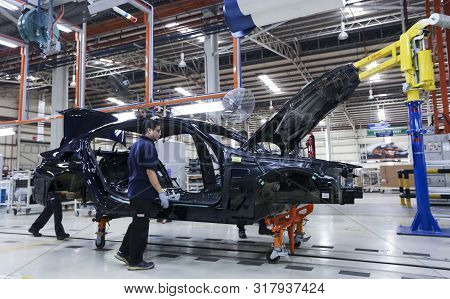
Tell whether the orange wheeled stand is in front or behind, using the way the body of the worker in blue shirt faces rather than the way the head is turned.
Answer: in front

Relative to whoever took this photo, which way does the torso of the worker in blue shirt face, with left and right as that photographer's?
facing to the right of the viewer

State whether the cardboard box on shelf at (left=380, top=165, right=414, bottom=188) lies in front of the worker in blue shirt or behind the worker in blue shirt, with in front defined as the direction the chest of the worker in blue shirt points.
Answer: in front

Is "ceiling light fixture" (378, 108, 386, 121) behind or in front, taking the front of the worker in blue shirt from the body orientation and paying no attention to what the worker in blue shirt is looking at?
in front

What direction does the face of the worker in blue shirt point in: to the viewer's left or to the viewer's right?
to the viewer's right

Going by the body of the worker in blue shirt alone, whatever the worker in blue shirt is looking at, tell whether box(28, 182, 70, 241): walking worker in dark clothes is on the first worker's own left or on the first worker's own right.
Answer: on the first worker's own left

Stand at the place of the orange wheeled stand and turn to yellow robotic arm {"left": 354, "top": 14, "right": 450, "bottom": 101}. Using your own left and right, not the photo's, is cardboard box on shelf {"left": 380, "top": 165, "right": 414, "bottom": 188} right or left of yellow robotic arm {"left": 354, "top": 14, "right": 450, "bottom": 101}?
left

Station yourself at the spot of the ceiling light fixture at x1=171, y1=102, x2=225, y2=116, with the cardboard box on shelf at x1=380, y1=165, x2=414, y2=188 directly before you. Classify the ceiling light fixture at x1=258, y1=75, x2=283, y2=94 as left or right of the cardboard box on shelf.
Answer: left
